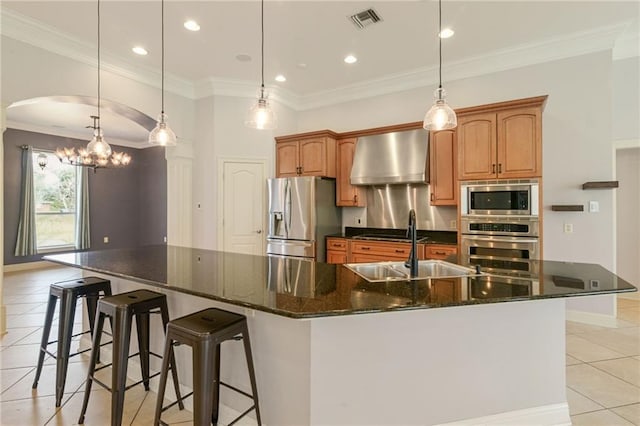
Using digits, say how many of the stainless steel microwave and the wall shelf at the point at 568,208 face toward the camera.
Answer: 2

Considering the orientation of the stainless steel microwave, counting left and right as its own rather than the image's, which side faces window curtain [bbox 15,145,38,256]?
right

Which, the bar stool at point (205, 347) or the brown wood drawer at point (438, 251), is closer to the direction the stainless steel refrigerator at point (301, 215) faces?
the bar stool

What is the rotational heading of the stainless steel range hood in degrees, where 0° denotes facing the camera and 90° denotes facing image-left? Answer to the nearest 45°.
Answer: approximately 45°
